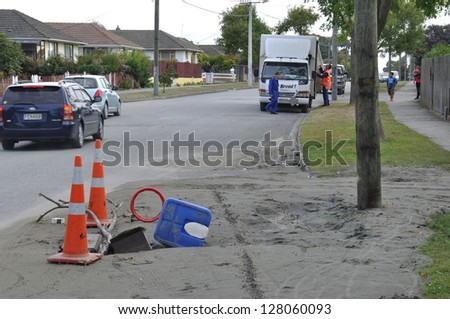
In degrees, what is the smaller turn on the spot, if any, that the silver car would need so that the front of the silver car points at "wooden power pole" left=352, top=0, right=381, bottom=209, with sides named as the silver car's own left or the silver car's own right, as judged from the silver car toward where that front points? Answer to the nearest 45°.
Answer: approximately 135° to the silver car's own right

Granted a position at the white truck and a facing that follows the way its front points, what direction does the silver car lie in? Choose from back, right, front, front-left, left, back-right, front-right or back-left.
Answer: front-right

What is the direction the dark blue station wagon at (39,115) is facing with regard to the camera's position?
facing away from the viewer and to the right of the viewer

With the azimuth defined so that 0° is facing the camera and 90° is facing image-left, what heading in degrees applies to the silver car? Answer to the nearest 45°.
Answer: approximately 225°

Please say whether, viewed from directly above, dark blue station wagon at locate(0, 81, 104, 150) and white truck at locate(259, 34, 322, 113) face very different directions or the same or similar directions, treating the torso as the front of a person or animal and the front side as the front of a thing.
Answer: very different directions

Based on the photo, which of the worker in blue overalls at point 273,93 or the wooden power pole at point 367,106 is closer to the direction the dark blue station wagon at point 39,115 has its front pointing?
the worker in blue overalls

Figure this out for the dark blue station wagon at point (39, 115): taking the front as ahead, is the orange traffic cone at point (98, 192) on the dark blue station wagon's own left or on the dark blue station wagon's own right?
on the dark blue station wagon's own right

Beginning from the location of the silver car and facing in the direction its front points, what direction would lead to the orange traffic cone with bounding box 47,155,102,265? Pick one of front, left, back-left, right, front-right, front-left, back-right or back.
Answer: back-right

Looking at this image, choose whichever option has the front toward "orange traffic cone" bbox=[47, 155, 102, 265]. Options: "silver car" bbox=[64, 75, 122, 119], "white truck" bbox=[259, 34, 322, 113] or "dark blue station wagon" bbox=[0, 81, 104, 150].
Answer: the white truck

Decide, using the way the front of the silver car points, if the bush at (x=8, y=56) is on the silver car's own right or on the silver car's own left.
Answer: on the silver car's own left

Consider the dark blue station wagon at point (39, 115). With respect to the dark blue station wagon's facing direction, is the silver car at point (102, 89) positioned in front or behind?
in front

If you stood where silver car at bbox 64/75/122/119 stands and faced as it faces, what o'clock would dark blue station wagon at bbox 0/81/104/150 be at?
The dark blue station wagon is roughly at 5 o'clock from the silver car.

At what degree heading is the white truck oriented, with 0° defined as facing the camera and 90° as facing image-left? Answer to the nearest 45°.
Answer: approximately 0°

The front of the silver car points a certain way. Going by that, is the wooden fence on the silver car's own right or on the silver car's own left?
on the silver car's own right

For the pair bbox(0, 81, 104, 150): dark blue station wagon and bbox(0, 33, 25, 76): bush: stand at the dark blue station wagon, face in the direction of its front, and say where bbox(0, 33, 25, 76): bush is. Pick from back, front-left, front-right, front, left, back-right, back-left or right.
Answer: front-left

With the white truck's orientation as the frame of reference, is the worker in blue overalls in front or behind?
in front

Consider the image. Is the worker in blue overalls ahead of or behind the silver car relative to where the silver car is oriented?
ahead
